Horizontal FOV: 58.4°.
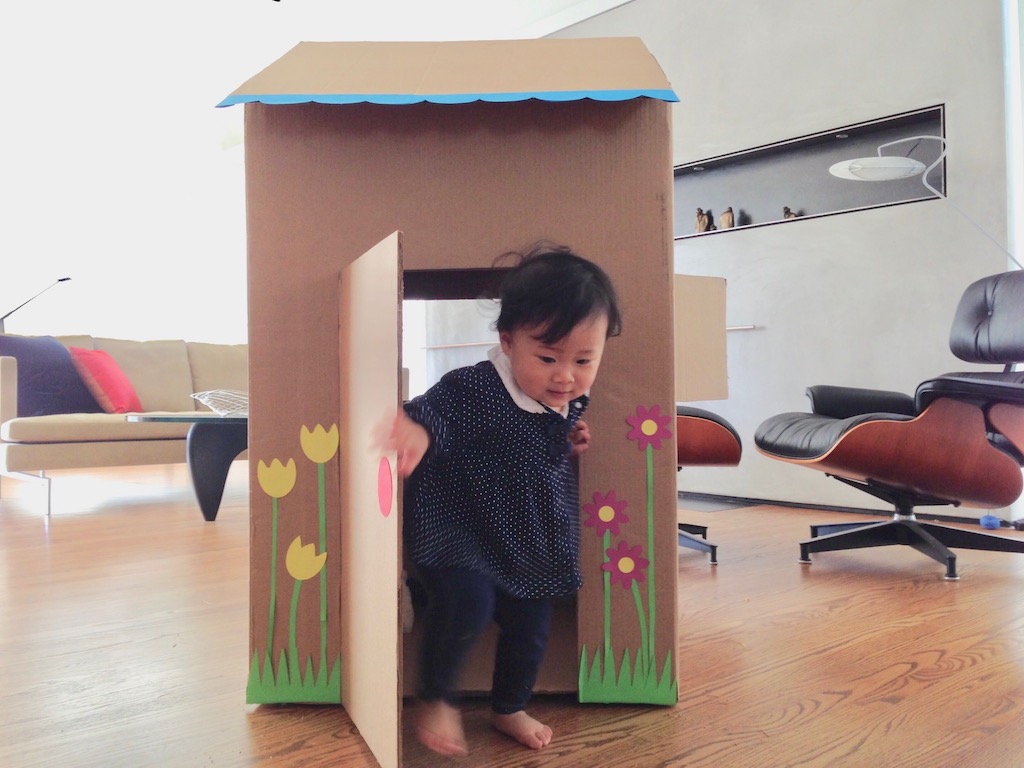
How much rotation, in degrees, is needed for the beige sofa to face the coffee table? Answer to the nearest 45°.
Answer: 0° — it already faces it

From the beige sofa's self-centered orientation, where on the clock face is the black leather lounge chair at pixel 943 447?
The black leather lounge chair is roughly at 11 o'clock from the beige sofa.

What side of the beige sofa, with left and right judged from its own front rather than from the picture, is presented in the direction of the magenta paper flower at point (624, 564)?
front

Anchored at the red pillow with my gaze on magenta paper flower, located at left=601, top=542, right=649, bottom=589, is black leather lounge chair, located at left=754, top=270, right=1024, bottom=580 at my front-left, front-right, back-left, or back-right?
front-left

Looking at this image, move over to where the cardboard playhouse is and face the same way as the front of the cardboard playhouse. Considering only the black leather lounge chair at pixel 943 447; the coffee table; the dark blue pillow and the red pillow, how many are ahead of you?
0

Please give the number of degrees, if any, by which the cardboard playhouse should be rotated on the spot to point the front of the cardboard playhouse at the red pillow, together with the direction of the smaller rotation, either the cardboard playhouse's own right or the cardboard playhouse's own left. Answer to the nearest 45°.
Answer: approximately 135° to the cardboard playhouse's own right

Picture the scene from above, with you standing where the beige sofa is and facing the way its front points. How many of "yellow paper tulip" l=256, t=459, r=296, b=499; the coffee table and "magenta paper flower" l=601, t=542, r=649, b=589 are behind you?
0

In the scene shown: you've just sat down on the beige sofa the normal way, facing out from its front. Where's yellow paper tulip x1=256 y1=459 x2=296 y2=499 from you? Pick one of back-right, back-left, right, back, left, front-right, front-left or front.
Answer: front

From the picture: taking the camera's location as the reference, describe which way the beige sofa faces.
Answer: facing the viewer

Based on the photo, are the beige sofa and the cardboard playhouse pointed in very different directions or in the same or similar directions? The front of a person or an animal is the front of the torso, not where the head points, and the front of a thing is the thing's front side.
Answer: same or similar directions

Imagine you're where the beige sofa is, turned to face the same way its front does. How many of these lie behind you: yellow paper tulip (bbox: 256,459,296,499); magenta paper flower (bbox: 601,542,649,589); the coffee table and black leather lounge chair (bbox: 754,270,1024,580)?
0

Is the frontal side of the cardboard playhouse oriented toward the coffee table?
no

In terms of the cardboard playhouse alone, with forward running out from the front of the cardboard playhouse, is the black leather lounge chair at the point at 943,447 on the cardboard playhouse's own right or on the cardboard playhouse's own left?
on the cardboard playhouse's own left

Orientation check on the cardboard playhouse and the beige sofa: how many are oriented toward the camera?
2

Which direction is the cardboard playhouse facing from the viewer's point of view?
toward the camera

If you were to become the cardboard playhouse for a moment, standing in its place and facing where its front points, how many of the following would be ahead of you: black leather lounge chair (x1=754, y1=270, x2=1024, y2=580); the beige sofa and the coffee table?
0
